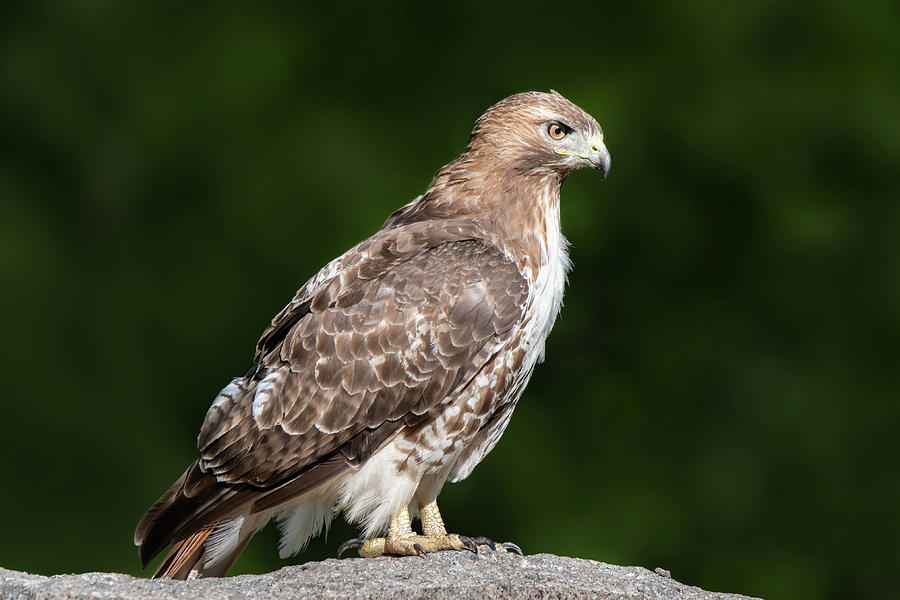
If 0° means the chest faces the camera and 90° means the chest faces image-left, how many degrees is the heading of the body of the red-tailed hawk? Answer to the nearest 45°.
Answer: approximately 270°
